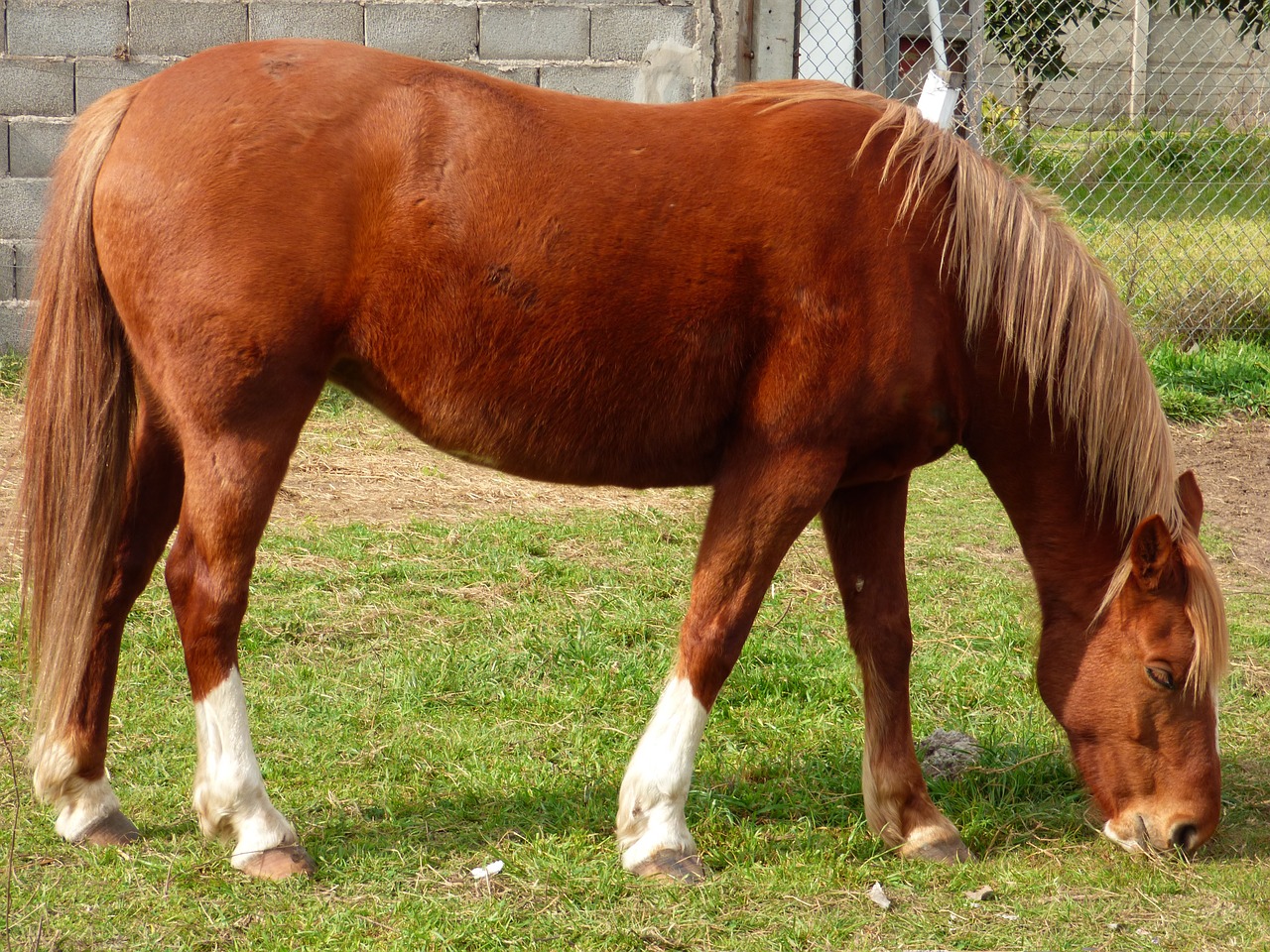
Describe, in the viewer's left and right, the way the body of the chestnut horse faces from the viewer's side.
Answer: facing to the right of the viewer
